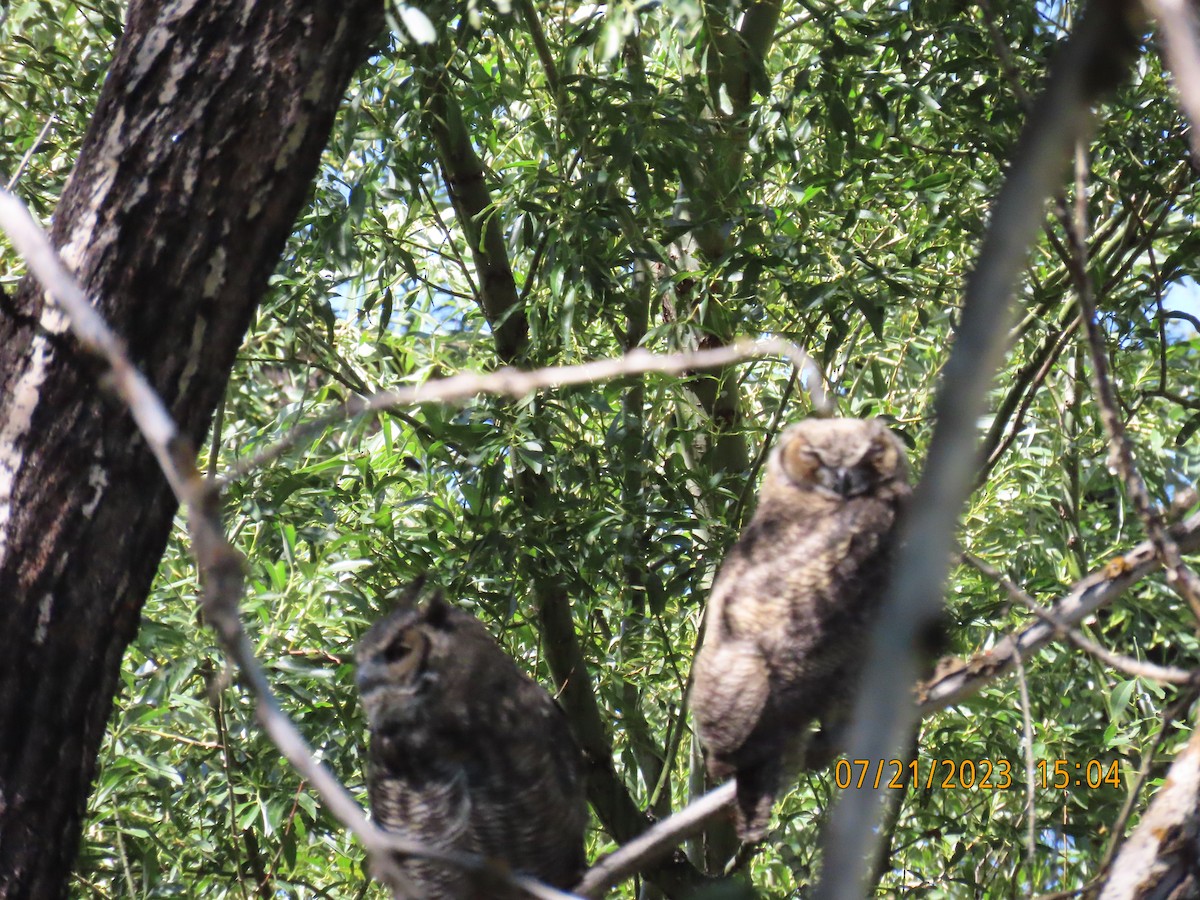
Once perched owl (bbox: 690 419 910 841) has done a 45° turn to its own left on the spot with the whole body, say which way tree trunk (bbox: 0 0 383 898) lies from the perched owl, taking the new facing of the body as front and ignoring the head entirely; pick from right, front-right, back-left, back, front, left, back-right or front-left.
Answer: back-right

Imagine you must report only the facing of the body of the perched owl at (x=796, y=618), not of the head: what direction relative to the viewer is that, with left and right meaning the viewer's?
facing the viewer and to the right of the viewer
